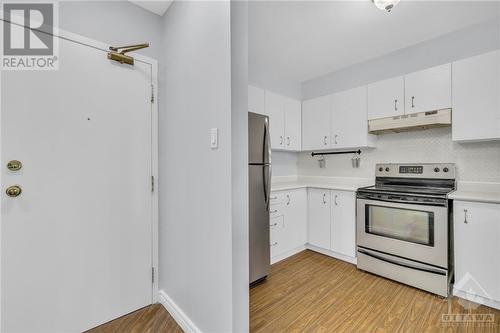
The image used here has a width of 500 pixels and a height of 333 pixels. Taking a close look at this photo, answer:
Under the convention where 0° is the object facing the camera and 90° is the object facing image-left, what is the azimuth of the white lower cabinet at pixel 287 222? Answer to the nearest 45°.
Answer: approximately 315°

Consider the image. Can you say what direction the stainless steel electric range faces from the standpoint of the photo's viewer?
facing the viewer and to the left of the viewer

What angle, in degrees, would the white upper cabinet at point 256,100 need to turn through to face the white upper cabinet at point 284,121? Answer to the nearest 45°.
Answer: approximately 90° to its left

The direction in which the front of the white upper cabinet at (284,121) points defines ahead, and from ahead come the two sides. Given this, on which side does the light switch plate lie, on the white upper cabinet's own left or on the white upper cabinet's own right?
on the white upper cabinet's own right

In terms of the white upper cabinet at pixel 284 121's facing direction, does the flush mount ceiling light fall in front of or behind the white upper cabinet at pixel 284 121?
in front

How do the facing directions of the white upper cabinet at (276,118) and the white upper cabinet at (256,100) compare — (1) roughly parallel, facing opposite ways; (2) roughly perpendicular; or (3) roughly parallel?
roughly parallel

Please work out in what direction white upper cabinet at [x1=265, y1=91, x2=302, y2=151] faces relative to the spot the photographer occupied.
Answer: facing the viewer and to the right of the viewer

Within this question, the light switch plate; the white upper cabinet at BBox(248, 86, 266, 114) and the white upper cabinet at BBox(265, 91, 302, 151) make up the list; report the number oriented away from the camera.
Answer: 0

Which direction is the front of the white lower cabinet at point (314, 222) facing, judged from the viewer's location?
facing the viewer

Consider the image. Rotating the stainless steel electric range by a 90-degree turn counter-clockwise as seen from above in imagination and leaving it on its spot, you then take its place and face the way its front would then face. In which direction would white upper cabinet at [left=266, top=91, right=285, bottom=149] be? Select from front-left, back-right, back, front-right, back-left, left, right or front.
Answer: back-right

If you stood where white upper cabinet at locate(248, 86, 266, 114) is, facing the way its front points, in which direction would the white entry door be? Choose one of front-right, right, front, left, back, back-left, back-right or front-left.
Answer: right

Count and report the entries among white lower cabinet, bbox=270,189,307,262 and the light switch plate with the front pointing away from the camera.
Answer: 0
